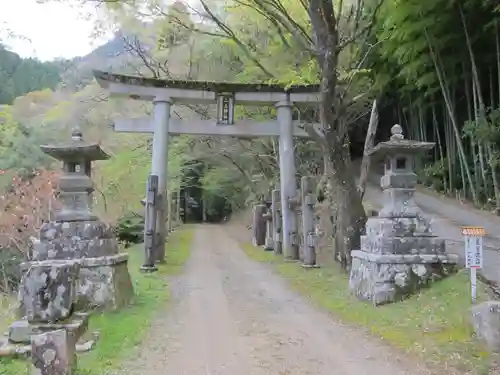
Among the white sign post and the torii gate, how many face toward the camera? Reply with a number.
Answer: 2

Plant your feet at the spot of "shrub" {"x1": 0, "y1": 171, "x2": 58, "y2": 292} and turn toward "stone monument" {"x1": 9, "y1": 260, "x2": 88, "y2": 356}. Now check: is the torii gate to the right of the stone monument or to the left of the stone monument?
left

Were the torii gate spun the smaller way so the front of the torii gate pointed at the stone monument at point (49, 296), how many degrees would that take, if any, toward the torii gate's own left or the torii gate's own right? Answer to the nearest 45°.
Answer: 0° — it already faces it

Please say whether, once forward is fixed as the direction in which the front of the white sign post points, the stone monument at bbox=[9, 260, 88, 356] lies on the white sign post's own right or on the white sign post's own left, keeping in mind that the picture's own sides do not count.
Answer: on the white sign post's own right

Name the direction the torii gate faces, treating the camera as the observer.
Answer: facing the viewer

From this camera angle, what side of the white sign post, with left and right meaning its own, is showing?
front

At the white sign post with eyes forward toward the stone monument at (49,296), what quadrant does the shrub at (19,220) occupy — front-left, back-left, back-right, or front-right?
front-right

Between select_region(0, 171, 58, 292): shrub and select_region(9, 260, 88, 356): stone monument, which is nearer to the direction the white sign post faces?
the stone monument

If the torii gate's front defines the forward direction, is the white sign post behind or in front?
in front
